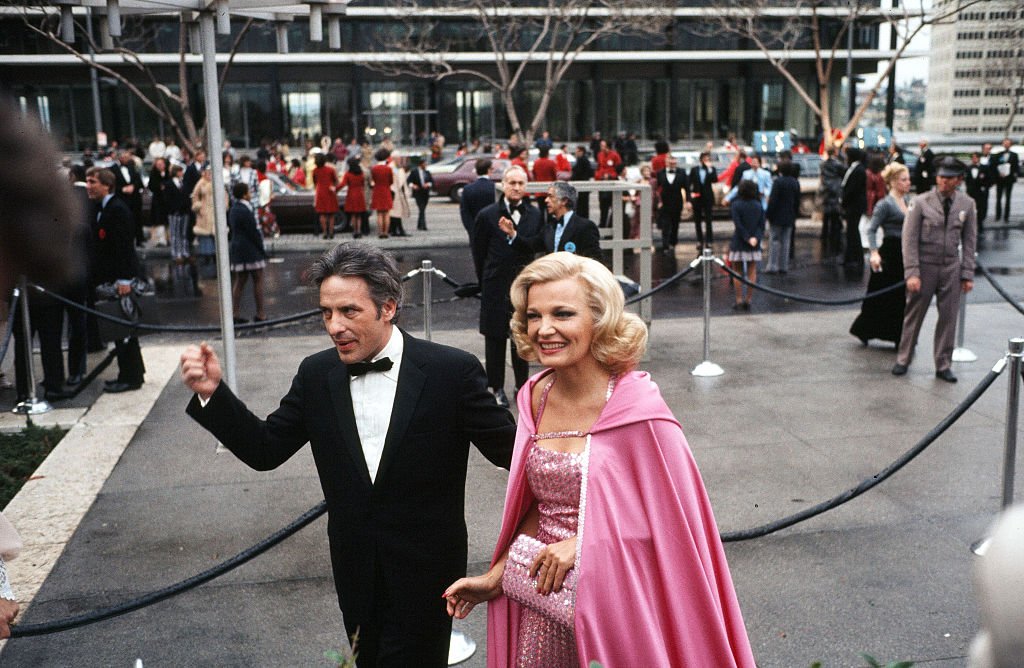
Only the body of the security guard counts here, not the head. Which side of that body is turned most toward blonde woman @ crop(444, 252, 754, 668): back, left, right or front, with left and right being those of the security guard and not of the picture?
front

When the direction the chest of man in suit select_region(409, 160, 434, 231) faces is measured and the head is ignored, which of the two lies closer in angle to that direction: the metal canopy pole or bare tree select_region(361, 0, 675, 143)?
the metal canopy pole

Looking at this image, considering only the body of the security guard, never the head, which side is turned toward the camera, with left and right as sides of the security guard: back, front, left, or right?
front

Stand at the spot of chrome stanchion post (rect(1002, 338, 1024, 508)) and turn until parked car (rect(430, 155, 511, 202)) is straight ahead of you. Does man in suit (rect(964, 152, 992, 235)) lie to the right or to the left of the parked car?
right

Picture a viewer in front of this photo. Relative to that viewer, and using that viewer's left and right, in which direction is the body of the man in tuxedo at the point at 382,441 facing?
facing the viewer and to the left of the viewer

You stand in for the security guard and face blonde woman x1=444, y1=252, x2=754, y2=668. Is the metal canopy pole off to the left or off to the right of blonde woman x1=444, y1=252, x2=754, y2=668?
right

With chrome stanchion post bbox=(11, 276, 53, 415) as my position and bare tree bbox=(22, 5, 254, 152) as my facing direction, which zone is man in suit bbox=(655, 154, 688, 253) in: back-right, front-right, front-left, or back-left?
front-right
